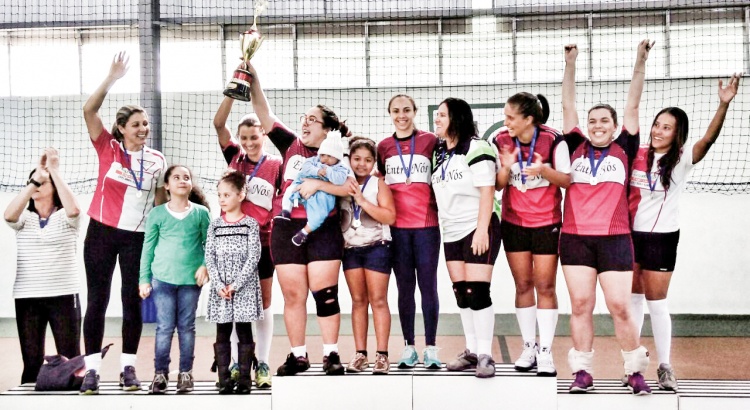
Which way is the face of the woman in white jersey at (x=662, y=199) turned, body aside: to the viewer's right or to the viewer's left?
to the viewer's left

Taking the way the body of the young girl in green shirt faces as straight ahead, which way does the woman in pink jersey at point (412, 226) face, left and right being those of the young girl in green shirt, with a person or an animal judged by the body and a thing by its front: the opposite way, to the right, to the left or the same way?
the same way

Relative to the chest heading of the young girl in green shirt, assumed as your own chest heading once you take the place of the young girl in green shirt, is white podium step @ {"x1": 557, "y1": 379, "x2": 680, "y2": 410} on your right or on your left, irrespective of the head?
on your left

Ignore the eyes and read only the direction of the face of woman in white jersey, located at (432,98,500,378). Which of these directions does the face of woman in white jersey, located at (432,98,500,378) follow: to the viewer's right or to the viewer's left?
to the viewer's left

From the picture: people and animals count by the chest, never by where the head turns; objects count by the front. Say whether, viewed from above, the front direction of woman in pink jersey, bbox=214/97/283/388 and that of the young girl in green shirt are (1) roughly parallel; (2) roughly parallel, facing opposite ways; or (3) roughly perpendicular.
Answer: roughly parallel

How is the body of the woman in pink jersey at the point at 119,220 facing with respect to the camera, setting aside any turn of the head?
toward the camera

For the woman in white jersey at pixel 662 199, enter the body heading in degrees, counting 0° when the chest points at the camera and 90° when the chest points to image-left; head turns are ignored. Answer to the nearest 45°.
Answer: approximately 45°

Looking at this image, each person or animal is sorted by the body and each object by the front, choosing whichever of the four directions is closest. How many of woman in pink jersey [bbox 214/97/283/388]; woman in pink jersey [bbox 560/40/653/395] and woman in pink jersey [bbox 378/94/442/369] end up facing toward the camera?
3

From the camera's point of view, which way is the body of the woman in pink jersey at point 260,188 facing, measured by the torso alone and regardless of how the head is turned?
toward the camera

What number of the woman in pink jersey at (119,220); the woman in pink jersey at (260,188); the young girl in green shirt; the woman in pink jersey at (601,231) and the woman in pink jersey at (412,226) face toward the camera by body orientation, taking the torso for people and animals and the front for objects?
5

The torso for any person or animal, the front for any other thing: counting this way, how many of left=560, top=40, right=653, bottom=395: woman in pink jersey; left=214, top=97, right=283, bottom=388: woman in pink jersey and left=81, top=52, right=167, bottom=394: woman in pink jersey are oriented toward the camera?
3

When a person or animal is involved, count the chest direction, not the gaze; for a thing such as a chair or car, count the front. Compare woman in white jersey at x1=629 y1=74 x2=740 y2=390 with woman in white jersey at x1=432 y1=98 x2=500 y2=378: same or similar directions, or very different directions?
same or similar directions

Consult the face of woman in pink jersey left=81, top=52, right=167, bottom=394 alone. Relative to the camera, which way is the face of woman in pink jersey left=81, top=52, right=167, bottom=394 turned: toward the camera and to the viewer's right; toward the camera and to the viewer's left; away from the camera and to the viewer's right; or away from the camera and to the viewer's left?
toward the camera and to the viewer's right

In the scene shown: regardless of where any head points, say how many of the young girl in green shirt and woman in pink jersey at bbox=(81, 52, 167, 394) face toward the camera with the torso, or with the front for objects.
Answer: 2

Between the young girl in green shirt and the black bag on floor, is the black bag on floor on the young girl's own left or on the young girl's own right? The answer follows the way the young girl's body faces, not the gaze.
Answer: on the young girl's own right

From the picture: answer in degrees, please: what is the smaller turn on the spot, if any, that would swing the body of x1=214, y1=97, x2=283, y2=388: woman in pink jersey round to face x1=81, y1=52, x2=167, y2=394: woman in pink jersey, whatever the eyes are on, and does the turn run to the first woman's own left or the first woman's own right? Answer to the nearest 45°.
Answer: approximately 90° to the first woman's own right

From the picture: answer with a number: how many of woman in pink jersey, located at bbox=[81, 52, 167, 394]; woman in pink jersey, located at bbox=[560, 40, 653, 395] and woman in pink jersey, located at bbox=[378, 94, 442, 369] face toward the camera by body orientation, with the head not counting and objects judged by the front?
3

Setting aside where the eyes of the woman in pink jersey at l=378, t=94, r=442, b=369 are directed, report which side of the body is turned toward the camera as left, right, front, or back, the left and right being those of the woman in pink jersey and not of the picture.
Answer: front
